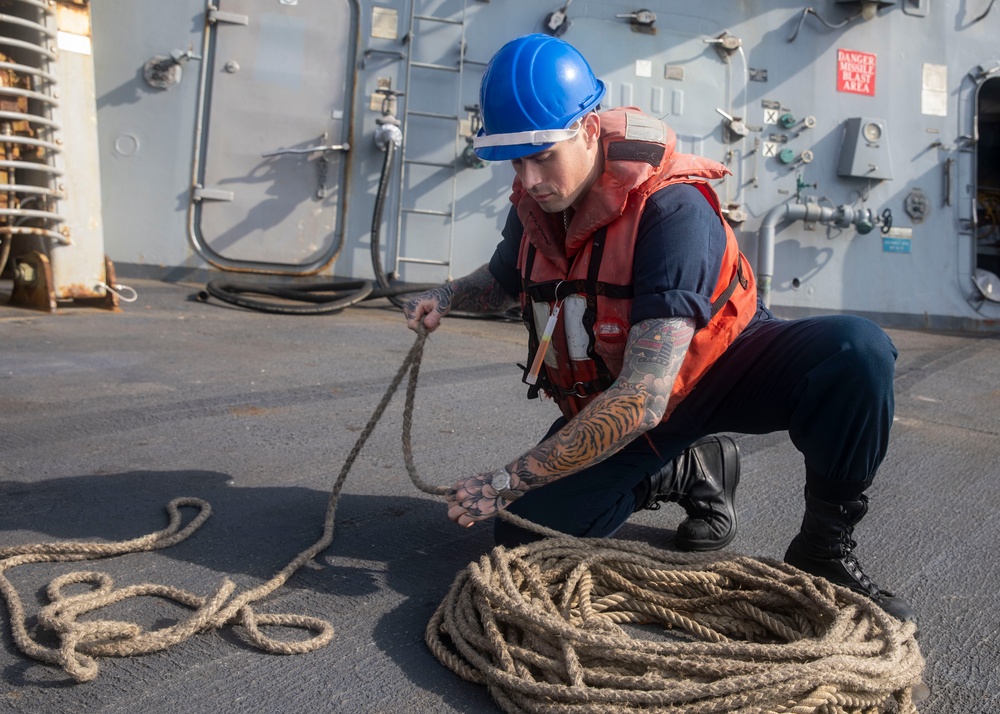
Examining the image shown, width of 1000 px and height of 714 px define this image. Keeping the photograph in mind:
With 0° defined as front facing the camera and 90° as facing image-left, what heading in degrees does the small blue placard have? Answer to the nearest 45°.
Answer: approximately 0°

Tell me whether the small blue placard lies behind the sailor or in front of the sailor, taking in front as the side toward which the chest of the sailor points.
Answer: behind

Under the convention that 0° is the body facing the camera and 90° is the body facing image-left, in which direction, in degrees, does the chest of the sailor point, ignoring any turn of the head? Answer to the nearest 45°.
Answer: approximately 45°

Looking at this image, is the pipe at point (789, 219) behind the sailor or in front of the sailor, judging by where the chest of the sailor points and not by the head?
behind

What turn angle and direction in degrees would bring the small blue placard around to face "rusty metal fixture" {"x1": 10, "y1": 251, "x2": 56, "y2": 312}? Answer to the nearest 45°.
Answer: approximately 45° to its right
